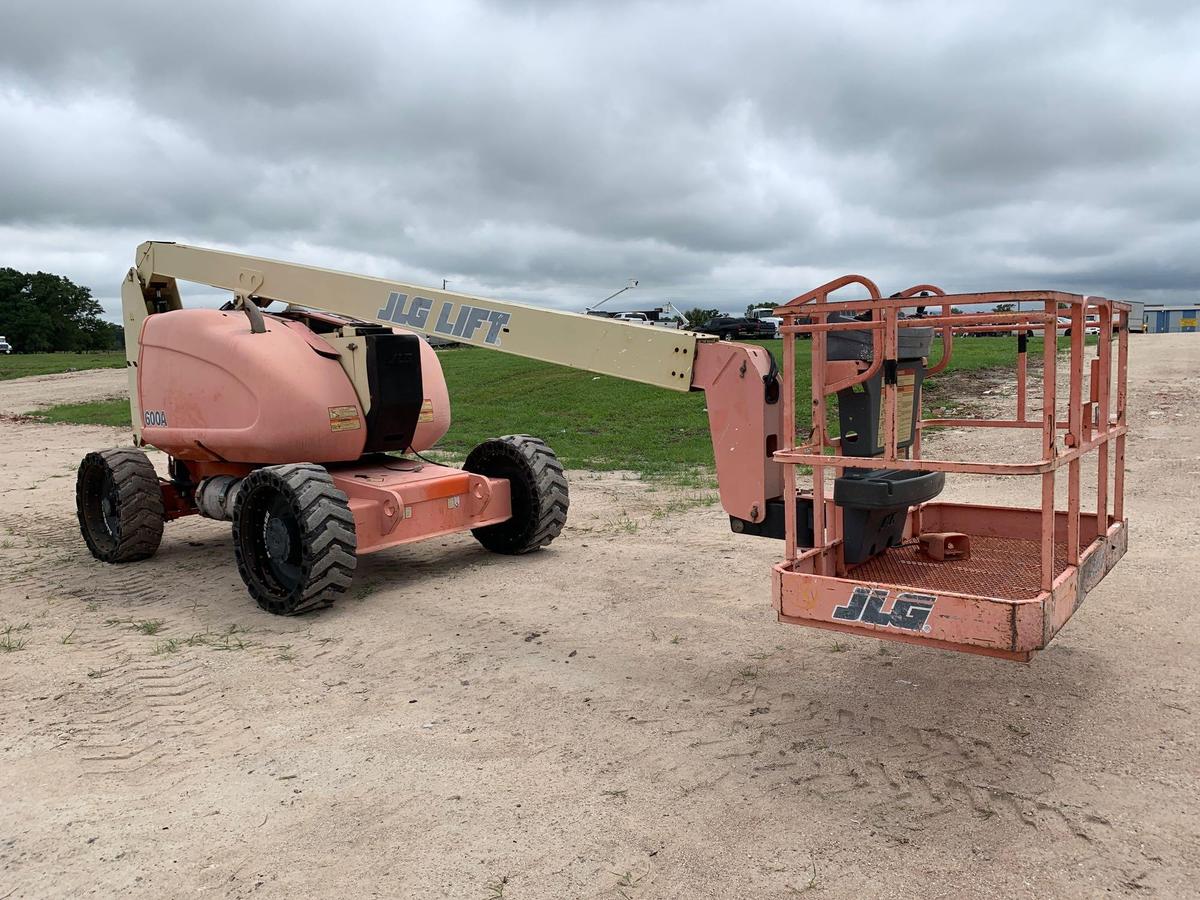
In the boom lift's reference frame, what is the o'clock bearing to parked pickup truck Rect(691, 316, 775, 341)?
The parked pickup truck is roughly at 8 o'clock from the boom lift.

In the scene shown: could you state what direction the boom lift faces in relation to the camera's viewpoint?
facing the viewer and to the right of the viewer
